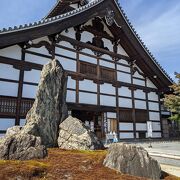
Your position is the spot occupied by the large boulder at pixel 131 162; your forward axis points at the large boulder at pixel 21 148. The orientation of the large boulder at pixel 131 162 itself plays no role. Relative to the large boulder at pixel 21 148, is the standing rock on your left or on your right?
right

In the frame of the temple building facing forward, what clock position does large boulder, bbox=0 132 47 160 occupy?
The large boulder is roughly at 2 o'clock from the temple building.

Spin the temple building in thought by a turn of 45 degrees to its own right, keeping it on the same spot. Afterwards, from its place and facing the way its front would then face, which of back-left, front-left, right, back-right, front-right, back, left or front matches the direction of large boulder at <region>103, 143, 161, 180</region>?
front

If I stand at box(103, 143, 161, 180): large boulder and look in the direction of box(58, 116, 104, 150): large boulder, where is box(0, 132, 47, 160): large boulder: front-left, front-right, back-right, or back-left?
front-left

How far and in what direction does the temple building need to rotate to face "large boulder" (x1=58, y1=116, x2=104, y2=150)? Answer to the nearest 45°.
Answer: approximately 45° to its right

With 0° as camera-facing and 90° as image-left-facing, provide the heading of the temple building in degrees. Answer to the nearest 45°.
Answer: approximately 315°
